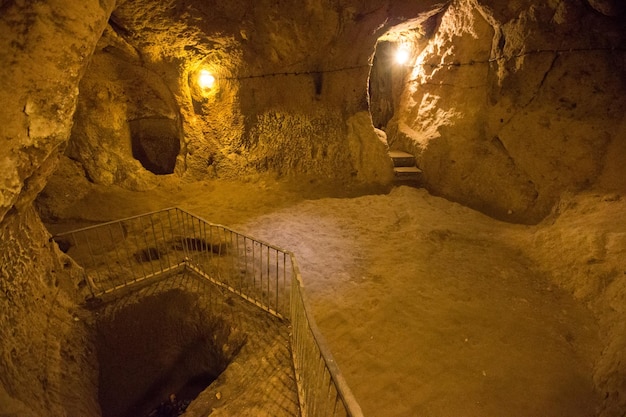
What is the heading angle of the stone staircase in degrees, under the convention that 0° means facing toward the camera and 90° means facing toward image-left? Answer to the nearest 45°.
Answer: approximately 0°

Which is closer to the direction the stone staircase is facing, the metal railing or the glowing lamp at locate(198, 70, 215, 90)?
the metal railing

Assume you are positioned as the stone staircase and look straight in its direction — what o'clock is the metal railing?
The metal railing is roughly at 1 o'clock from the stone staircase.

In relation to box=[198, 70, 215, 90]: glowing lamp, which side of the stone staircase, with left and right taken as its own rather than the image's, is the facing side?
right
